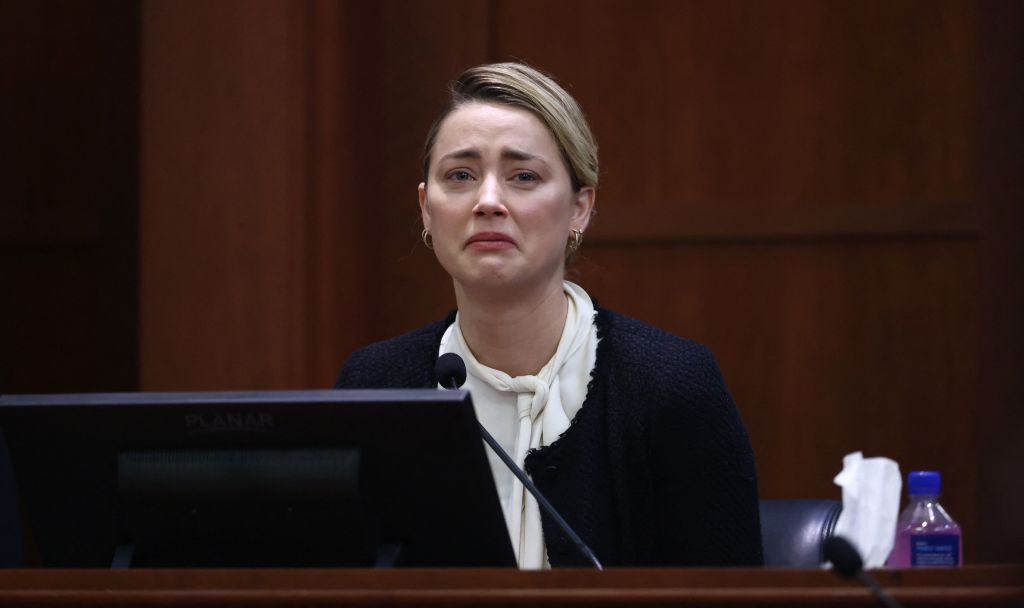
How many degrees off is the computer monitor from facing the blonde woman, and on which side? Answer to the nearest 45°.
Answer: approximately 45° to its right

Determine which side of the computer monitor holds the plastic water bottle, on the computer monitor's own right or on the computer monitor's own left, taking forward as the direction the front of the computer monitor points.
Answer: on the computer monitor's own right

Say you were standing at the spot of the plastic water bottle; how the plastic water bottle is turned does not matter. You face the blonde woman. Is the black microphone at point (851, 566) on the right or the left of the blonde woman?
left

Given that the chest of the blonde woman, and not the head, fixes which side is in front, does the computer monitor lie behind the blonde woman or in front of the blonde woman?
in front

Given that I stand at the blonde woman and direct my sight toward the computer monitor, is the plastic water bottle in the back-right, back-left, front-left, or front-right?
back-left

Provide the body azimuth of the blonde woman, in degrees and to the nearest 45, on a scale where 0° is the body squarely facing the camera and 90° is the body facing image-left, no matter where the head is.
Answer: approximately 0°

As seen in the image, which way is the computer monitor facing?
away from the camera

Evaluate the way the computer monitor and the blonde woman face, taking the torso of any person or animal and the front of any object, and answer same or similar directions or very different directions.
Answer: very different directions

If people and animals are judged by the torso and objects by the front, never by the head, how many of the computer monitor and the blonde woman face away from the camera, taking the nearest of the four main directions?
1
